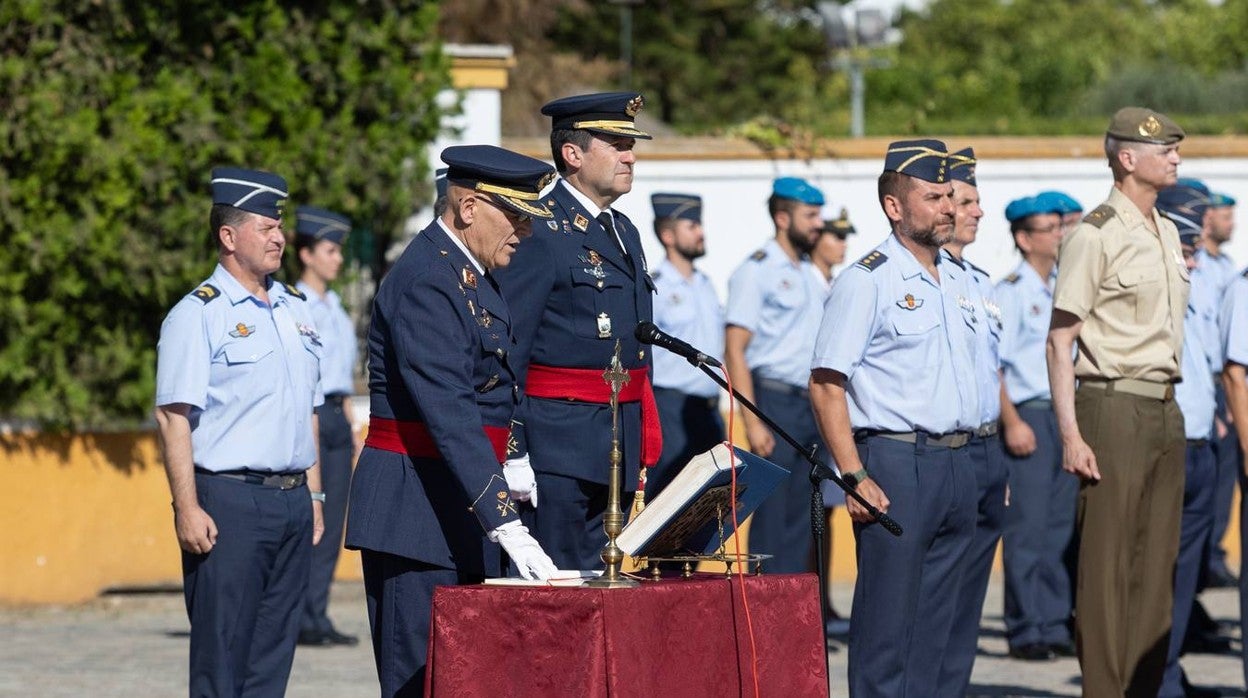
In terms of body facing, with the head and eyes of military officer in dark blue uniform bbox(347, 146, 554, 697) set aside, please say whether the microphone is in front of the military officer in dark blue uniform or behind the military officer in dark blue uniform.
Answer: in front

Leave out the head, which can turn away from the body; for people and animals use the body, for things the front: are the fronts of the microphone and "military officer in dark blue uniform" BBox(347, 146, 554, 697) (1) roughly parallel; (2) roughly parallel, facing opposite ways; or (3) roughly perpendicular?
roughly parallel, facing opposite ways

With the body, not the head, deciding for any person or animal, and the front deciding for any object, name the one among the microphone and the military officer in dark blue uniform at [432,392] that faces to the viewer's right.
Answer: the military officer in dark blue uniform

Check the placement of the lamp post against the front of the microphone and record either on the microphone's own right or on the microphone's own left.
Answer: on the microphone's own right

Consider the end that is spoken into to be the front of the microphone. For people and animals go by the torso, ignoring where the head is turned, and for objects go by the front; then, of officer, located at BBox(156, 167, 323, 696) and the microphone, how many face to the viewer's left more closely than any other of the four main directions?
1

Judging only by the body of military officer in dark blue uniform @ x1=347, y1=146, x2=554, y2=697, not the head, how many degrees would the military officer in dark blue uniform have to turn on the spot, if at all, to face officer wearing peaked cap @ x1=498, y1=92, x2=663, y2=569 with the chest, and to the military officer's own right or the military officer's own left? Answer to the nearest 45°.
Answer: approximately 45° to the military officer's own left

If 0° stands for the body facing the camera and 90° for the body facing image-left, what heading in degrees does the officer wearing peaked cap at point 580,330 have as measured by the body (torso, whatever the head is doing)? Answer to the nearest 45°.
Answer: approximately 315°

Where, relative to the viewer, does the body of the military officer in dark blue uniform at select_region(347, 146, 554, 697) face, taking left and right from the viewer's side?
facing to the right of the viewer

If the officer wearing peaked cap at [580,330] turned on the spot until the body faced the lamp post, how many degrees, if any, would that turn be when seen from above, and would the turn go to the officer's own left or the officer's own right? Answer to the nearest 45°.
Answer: approximately 135° to the officer's own left

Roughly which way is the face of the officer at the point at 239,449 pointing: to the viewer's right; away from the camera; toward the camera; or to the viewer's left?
to the viewer's right

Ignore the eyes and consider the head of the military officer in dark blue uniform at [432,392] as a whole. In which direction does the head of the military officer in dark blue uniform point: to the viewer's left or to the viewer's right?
to the viewer's right

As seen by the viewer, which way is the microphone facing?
to the viewer's left
